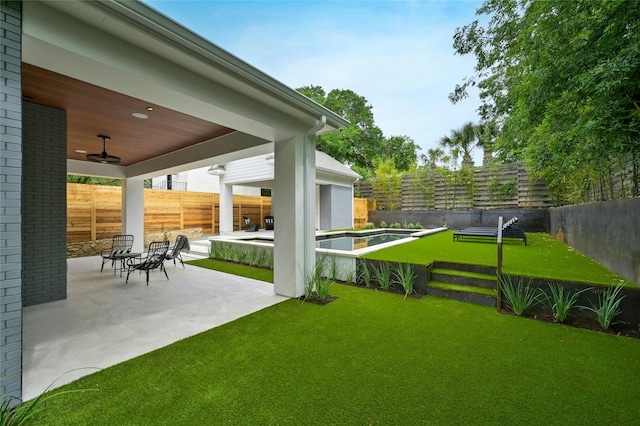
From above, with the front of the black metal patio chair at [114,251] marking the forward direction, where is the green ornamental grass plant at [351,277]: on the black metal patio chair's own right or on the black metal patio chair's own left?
on the black metal patio chair's own left

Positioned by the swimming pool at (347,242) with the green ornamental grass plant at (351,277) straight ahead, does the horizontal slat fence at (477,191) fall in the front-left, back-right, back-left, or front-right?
back-left

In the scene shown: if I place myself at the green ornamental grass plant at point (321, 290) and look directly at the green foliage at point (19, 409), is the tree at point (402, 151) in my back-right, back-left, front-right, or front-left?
back-right

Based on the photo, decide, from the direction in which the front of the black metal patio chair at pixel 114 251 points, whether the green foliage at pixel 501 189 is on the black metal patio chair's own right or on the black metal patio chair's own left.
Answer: on the black metal patio chair's own left

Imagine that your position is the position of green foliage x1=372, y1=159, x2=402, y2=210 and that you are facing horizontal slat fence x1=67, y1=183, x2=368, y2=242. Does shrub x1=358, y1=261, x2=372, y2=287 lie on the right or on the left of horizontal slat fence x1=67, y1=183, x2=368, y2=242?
left

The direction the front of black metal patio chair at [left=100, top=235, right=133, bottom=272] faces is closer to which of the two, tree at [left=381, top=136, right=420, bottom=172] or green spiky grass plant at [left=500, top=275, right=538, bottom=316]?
the green spiky grass plant
